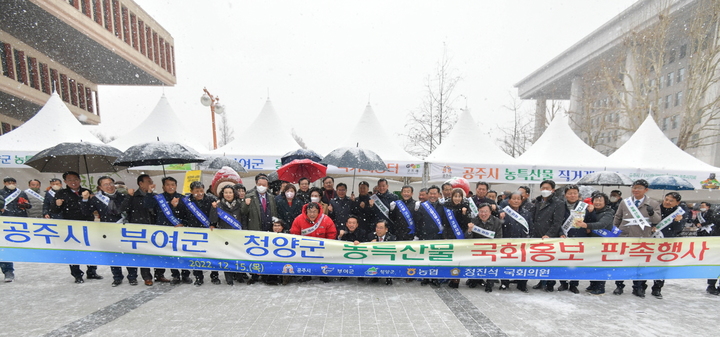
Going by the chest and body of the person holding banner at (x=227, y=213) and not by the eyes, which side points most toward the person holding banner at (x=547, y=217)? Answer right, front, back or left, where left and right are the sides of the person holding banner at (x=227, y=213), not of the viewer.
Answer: left

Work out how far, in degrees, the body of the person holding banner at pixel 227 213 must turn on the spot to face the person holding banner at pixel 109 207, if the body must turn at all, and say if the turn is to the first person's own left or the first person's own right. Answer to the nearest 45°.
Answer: approximately 135° to the first person's own right

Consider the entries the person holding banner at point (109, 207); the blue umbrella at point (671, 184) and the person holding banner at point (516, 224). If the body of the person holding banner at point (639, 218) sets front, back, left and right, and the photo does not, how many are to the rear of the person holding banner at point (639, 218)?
1

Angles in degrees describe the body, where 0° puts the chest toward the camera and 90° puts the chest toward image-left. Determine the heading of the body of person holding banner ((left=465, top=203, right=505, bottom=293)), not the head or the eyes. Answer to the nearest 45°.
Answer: approximately 0°

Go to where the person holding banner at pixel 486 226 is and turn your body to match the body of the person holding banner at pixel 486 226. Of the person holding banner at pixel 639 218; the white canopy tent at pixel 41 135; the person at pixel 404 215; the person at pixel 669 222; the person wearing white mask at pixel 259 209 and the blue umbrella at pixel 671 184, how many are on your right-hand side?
3

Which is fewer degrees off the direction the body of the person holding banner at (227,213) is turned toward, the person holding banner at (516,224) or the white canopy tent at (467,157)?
the person holding banner

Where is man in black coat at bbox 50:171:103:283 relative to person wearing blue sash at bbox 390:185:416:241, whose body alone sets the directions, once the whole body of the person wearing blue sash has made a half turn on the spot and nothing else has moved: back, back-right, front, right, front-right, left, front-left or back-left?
left

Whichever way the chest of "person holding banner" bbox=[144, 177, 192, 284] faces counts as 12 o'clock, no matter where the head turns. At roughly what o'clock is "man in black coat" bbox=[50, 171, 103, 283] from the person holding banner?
The man in black coat is roughly at 4 o'clock from the person holding banner.
